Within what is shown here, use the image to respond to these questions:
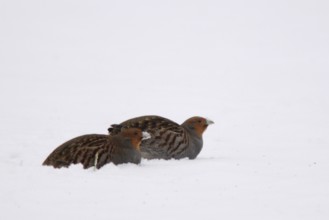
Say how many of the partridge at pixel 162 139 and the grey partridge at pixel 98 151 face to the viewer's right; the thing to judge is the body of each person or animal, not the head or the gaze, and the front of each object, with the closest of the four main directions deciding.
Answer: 2

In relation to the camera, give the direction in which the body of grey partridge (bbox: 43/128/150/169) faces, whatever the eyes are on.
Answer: to the viewer's right

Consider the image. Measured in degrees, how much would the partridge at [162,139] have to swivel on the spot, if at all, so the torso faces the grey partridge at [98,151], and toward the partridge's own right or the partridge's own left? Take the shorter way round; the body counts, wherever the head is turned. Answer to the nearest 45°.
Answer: approximately 135° to the partridge's own right

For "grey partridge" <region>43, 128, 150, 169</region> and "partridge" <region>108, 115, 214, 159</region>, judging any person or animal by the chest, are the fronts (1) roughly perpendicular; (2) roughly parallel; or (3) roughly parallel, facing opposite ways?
roughly parallel

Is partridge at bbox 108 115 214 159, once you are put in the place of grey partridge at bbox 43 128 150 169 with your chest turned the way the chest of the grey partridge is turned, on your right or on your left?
on your left

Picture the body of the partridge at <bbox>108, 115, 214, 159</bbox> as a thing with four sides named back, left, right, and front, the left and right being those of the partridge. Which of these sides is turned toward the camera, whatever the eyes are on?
right
